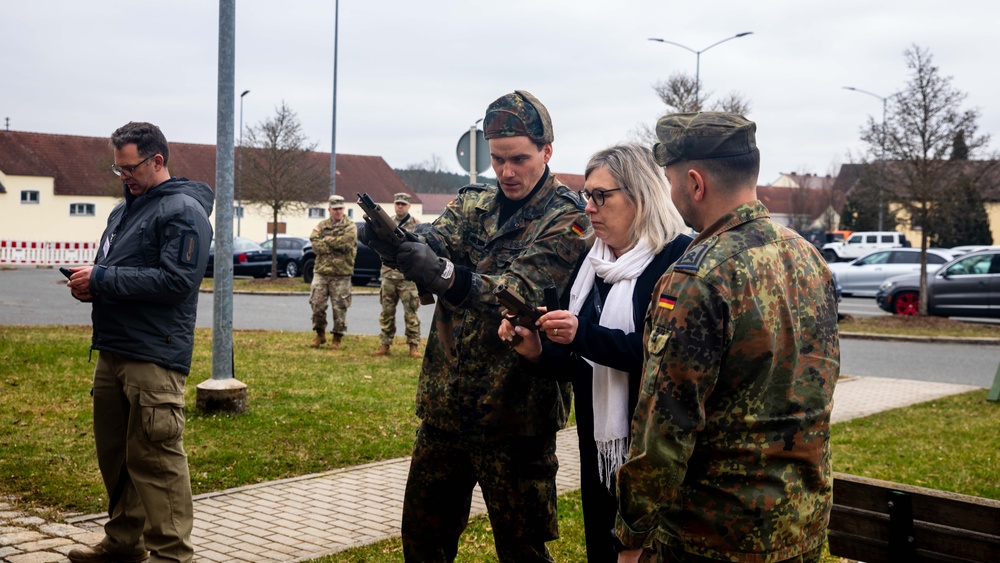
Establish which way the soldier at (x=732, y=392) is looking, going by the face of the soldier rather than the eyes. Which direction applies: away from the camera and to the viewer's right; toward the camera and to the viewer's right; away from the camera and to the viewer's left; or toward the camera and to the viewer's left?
away from the camera and to the viewer's left

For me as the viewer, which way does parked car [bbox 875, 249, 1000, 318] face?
facing to the left of the viewer

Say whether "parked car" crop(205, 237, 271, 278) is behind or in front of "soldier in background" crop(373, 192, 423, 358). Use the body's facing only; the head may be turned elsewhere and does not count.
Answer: behind

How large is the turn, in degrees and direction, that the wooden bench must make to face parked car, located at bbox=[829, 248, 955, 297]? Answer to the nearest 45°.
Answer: approximately 45° to its left

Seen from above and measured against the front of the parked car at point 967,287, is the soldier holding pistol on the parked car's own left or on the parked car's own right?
on the parked car's own left

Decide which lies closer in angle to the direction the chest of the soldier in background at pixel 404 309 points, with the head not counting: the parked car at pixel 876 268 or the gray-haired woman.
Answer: the gray-haired woman

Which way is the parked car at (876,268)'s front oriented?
to the viewer's left

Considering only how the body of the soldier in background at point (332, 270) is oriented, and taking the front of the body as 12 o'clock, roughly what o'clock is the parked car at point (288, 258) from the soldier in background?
The parked car is roughly at 6 o'clock from the soldier in background.

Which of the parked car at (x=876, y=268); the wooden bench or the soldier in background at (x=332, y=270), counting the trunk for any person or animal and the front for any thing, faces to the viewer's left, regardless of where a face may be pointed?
the parked car

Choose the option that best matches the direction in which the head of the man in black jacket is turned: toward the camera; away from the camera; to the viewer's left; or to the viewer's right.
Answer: to the viewer's left
